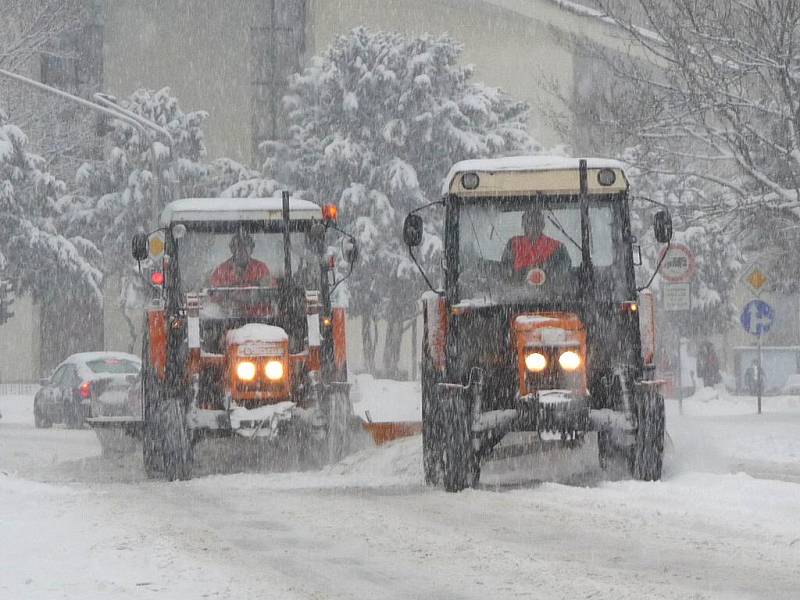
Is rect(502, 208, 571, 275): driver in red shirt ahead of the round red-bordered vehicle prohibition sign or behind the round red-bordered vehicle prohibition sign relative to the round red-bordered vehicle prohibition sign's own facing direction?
ahead

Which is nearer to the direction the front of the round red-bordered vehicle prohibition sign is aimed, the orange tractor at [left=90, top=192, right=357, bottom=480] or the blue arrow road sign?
the orange tractor

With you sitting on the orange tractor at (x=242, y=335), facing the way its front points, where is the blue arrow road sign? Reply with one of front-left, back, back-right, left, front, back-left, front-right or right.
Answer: back-left

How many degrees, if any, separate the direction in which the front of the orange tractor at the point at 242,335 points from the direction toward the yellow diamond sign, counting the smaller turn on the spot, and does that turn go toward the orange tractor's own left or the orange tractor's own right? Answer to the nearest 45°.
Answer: approximately 135° to the orange tractor's own left

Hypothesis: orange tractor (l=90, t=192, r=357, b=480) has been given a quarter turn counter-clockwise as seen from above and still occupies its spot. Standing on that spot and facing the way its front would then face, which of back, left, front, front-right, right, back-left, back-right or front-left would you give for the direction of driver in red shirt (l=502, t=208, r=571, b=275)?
front-right

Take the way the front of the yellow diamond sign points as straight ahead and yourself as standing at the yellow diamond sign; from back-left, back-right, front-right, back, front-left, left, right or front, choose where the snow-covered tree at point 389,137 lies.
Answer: back-right

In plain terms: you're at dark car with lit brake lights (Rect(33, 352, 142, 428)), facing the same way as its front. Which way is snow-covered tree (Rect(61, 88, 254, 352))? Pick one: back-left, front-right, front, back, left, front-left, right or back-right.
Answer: front-right
